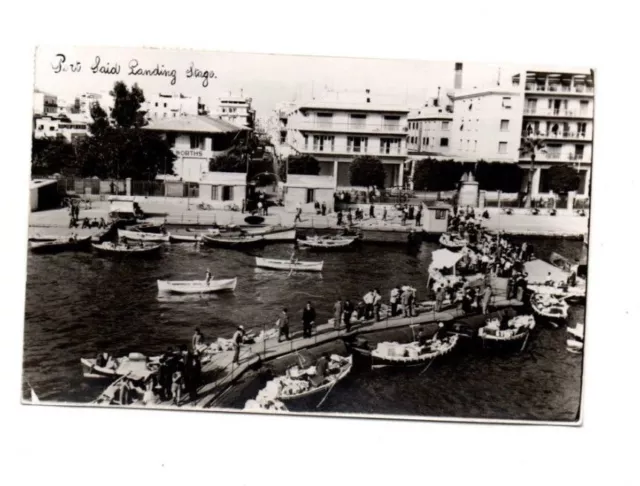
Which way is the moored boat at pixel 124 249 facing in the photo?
to the viewer's left

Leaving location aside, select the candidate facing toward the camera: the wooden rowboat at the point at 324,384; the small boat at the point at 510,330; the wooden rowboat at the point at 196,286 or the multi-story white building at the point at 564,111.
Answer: the multi-story white building

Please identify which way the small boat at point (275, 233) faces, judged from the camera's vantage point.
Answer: facing to the left of the viewer
